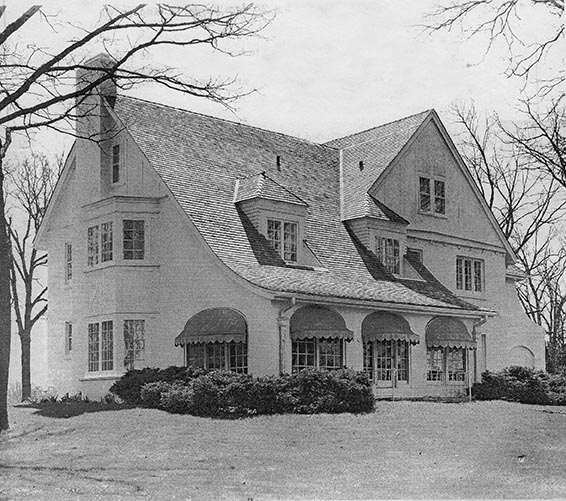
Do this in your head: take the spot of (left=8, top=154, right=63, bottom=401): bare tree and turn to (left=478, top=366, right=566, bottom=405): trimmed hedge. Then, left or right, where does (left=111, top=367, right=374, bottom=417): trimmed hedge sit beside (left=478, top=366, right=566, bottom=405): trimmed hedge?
right

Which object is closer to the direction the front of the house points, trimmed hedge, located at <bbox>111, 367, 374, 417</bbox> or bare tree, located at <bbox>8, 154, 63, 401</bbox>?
the trimmed hedge

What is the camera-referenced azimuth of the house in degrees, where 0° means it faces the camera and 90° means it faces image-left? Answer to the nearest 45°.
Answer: approximately 315°

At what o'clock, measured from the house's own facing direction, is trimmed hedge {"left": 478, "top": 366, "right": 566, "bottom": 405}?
The trimmed hedge is roughly at 10 o'clock from the house.

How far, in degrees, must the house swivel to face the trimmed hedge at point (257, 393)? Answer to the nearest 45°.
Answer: approximately 45° to its right

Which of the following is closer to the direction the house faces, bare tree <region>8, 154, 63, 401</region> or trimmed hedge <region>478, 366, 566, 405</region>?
the trimmed hedge
